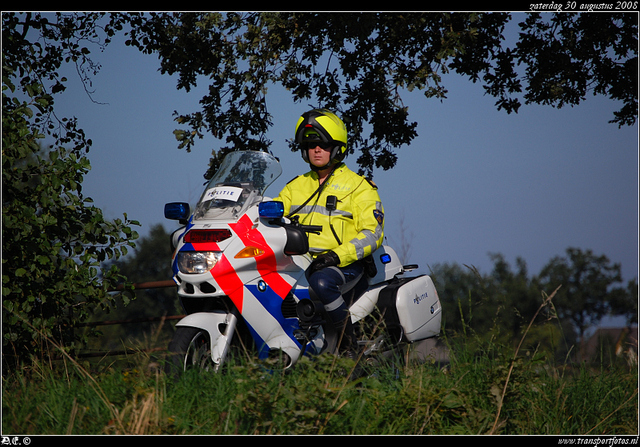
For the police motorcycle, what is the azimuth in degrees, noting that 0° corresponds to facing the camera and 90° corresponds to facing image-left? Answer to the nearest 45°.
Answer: approximately 45°
